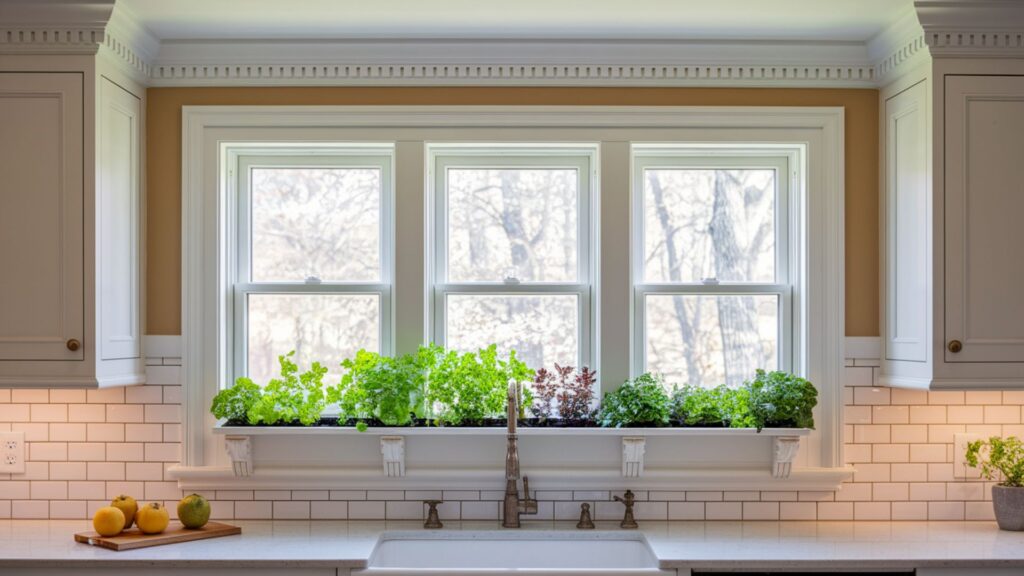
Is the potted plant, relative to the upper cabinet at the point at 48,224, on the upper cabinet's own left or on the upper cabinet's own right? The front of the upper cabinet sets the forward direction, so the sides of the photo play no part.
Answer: on the upper cabinet's own left

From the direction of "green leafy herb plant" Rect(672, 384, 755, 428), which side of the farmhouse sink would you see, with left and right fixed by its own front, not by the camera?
left

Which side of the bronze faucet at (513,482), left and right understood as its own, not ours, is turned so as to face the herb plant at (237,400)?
right

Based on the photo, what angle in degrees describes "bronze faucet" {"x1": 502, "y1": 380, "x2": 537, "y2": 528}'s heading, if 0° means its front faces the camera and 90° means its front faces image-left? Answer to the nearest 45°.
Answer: approximately 0°

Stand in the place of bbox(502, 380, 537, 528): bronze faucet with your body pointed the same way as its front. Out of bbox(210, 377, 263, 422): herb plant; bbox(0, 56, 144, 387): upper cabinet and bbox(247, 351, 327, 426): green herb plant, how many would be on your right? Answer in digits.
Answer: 3

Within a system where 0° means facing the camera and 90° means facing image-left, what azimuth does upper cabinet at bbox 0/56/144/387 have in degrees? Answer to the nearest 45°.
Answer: approximately 0°

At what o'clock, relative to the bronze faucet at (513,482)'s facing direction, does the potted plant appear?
The potted plant is roughly at 9 o'clock from the bronze faucet.

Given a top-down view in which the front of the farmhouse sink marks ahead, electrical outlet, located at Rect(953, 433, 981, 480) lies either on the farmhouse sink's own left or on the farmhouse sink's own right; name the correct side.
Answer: on the farmhouse sink's own left

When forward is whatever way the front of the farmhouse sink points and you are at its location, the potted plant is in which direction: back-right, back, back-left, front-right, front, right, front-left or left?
left
